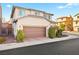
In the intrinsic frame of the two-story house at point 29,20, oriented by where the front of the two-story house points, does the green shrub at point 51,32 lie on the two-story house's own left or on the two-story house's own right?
on the two-story house's own left

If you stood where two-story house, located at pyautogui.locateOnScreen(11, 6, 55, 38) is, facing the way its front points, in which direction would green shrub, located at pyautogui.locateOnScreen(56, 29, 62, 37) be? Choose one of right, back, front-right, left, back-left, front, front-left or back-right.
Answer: front-left

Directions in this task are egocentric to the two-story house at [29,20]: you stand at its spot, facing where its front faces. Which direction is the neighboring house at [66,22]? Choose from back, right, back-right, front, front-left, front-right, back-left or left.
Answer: front-left

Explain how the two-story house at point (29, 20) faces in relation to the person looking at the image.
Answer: facing the viewer and to the right of the viewer
